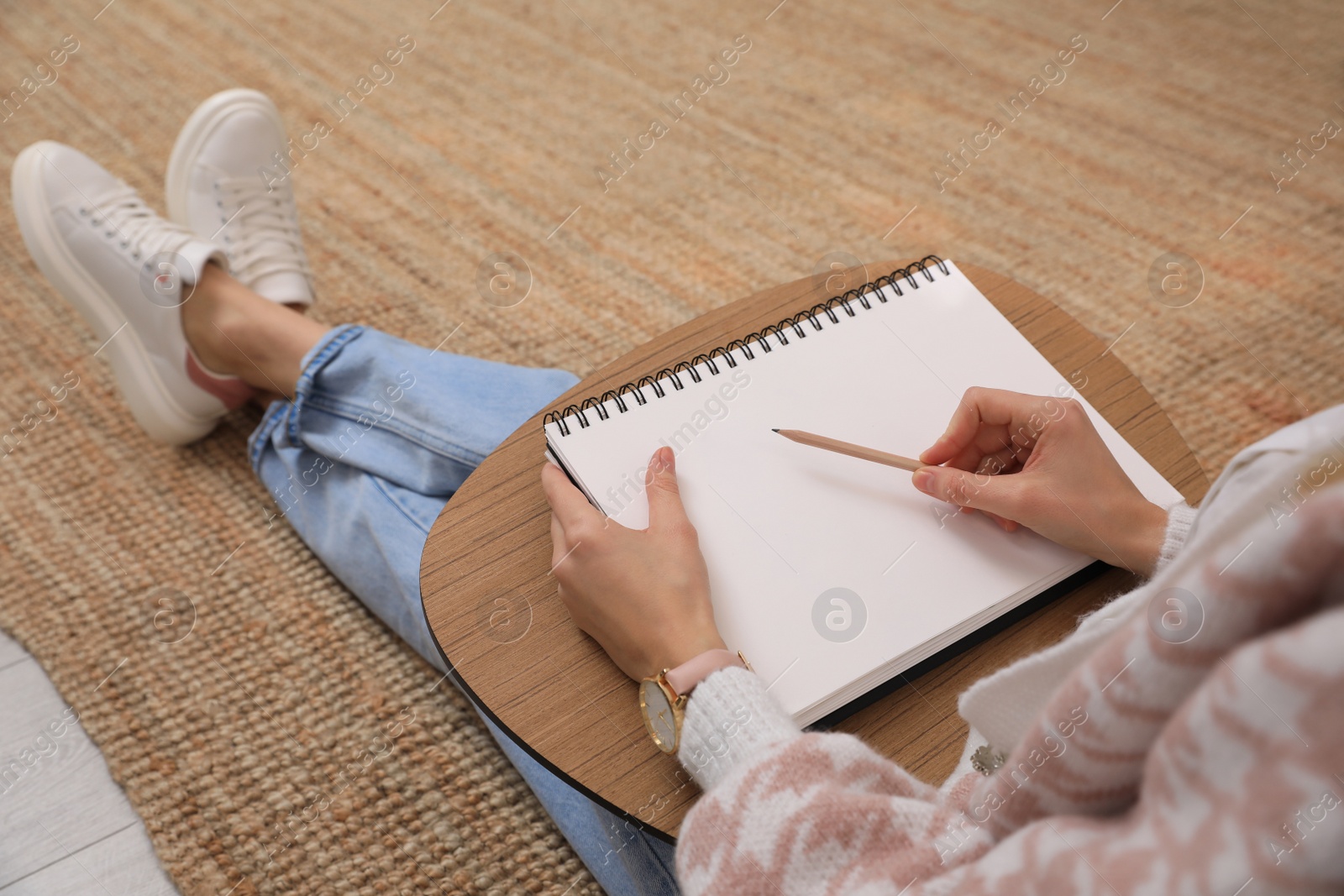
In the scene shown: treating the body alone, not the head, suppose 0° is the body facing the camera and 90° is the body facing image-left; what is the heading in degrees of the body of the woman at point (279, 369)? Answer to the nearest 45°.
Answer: approximately 135°
